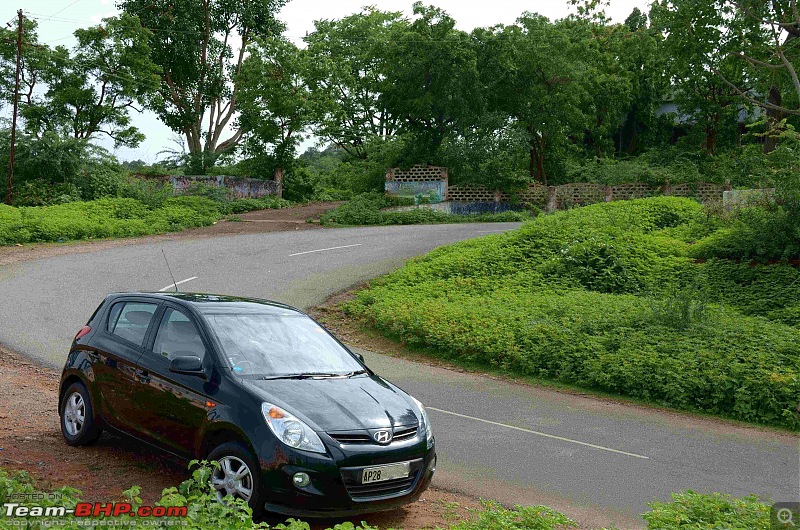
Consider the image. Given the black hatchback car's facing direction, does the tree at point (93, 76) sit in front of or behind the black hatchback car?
behind

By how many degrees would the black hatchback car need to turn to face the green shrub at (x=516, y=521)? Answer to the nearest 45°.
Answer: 0° — it already faces it

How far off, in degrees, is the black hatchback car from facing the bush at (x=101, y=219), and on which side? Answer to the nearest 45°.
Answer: approximately 135° to its left

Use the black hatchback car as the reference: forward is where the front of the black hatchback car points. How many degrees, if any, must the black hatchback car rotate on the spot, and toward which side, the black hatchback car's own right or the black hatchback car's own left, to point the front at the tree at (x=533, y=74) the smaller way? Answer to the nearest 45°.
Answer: approximately 90° to the black hatchback car's own left

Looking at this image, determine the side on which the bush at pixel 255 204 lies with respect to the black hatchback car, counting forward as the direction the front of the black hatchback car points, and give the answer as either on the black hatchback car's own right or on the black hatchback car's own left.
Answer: on the black hatchback car's own left

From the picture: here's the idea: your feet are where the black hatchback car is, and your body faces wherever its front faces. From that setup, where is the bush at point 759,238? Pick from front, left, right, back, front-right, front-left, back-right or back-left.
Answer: left

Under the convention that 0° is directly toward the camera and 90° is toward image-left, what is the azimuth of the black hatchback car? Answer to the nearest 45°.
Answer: approximately 315°

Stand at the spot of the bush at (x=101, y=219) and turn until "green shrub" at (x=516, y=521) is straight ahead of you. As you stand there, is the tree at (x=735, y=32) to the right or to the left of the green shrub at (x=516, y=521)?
left

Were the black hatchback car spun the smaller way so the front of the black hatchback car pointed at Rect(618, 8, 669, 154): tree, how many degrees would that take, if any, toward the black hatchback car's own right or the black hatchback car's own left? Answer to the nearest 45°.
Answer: approximately 90° to the black hatchback car's own left

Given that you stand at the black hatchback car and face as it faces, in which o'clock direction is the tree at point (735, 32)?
The tree is roughly at 9 o'clock from the black hatchback car.

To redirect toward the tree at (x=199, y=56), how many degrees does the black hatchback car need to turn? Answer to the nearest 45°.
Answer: approximately 135° to its left

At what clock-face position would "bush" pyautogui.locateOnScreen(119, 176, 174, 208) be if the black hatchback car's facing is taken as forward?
The bush is roughly at 7 o'clock from the black hatchback car.

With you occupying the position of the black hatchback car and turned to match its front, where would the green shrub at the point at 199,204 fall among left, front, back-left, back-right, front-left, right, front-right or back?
back-left

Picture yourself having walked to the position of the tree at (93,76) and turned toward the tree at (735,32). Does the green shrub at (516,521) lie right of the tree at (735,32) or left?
right
